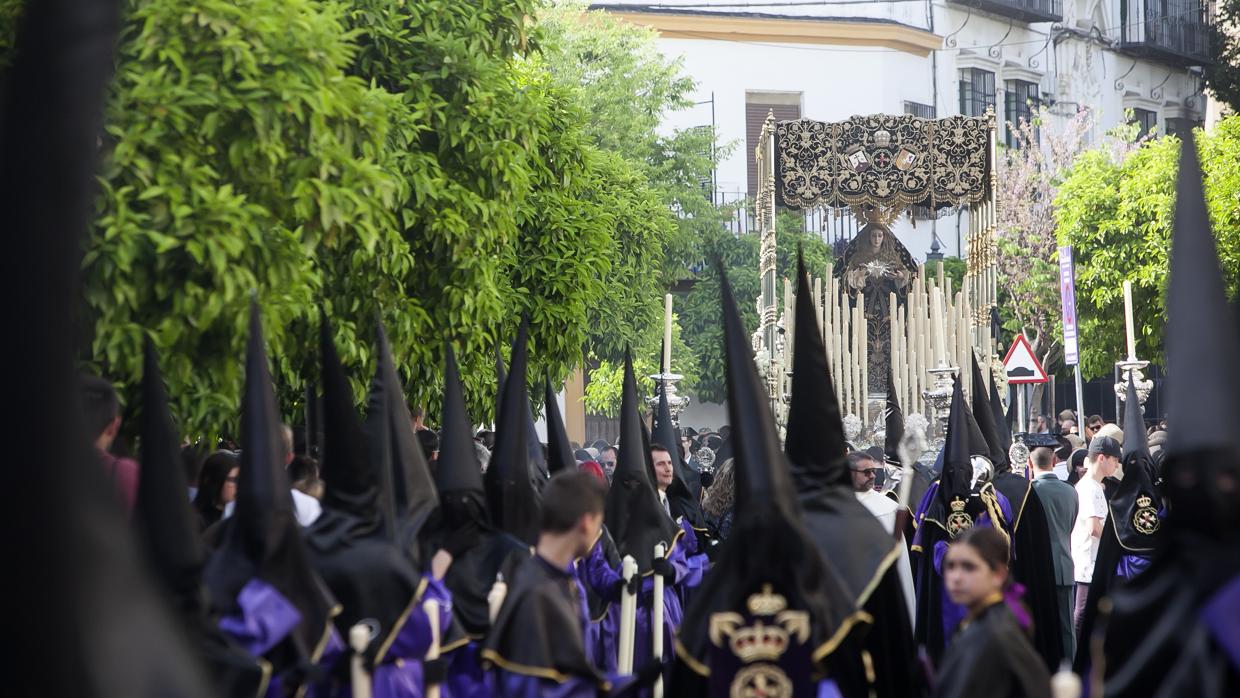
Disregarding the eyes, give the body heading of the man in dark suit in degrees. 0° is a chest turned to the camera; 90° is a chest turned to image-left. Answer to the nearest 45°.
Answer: approximately 180°

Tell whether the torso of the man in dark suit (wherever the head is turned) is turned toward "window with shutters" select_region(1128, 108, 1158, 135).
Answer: yes

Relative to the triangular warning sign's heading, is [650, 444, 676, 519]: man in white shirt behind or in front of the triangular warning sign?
in front

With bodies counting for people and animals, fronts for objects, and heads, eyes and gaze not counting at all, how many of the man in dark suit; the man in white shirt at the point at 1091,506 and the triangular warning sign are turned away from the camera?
1

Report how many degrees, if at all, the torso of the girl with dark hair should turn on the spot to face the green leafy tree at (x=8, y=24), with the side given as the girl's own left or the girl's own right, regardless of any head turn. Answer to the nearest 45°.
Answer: approximately 45° to the girl's own right

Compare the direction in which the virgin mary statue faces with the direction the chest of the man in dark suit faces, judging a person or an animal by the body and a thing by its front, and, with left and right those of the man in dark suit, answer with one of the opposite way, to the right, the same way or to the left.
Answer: the opposite way

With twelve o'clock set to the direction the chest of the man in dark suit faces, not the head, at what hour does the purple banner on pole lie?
The purple banner on pole is roughly at 12 o'clock from the man in dark suit.

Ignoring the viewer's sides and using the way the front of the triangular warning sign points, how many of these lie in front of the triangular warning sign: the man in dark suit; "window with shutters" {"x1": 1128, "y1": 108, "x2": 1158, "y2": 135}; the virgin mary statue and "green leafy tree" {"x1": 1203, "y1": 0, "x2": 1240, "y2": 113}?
1

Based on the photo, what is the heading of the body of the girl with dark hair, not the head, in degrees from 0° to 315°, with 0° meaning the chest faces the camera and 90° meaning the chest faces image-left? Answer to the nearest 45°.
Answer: approximately 45°

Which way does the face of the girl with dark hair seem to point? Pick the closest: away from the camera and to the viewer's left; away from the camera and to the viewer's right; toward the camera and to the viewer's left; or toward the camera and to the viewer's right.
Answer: toward the camera and to the viewer's left
